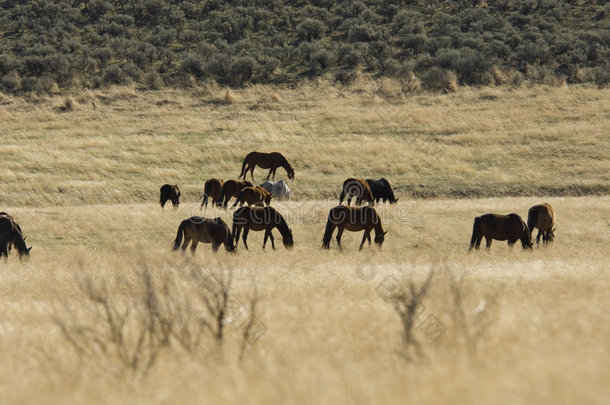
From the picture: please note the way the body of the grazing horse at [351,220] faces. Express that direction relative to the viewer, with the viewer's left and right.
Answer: facing to the right of the viewer

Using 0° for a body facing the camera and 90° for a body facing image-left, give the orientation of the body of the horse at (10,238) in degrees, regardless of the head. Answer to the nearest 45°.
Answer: approximately 270°

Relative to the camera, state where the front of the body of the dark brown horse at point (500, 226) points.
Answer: to the viewer's right

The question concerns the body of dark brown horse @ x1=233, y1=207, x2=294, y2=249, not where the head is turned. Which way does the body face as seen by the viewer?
to the viewer's right

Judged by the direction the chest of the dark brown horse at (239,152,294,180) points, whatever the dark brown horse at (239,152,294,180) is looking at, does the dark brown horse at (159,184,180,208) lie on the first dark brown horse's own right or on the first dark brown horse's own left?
on the first dark brown horse's own right

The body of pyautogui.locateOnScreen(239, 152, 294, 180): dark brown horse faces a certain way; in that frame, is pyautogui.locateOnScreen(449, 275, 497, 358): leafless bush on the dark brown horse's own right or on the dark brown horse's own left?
on the dark brown horse's own right

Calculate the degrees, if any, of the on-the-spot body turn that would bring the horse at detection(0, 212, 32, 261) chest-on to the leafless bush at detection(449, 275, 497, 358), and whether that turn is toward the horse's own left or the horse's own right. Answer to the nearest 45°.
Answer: approximately 45° to the horse's own right

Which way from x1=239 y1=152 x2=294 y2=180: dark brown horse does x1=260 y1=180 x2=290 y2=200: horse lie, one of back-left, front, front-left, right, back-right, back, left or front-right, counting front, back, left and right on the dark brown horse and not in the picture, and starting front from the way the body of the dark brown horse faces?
right

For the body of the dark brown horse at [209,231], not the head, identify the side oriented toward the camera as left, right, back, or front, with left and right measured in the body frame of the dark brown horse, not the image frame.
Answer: right

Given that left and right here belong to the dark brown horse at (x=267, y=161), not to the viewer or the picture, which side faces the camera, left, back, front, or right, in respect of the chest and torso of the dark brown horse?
right

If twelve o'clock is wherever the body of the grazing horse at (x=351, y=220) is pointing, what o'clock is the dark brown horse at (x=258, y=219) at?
The dark brown horse is roughly at 6 o'clock from the grazing horse.
